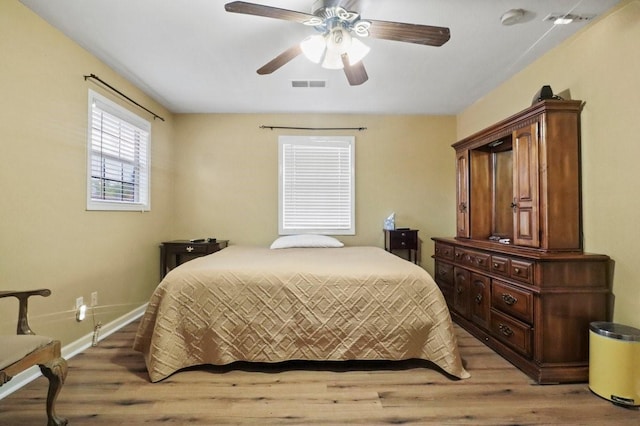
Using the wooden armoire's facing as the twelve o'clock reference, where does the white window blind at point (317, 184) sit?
The white window blind is roughly at 2 o'clock from the wooden armoire.

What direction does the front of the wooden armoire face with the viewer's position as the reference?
facing the viewer and to the left of the viewer

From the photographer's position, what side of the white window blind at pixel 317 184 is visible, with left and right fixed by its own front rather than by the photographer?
front

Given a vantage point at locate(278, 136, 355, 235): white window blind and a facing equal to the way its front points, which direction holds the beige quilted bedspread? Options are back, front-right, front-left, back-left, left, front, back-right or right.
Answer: front

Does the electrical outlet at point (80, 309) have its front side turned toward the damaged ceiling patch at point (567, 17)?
yes

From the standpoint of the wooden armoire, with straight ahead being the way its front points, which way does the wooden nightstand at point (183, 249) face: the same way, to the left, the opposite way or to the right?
to the left

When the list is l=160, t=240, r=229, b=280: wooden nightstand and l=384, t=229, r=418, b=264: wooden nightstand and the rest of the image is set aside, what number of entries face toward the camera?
2

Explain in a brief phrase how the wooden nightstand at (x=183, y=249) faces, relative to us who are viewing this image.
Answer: facing the viewer

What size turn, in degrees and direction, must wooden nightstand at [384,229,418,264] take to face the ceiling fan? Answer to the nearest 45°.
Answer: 0° — it already faces it

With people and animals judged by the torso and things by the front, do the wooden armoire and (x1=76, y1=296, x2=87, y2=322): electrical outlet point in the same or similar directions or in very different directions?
very different directions

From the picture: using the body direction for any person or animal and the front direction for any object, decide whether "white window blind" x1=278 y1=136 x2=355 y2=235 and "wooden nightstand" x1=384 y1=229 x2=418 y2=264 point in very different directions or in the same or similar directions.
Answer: same or similar directions

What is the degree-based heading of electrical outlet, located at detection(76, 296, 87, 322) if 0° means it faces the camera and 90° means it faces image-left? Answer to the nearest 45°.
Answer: approximately 315°

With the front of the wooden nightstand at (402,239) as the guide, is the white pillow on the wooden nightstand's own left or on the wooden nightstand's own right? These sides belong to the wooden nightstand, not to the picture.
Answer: on the wooden nightstand's own right

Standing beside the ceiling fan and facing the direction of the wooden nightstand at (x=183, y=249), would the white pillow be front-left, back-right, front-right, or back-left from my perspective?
front-right
